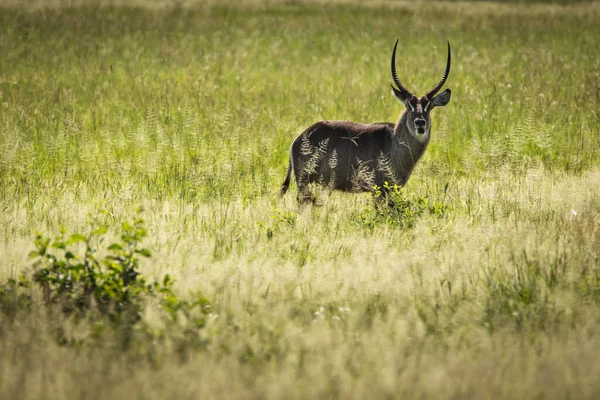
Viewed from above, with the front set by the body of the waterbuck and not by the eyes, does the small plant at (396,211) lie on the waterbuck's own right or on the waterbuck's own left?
on the waterbuck's own right

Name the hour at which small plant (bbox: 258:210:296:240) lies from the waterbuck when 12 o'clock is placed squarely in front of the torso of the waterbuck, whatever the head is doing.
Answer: The small plant is roughly at 4 o'clock from the waterbuck.

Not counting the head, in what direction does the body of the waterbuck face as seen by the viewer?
to the viewer's right

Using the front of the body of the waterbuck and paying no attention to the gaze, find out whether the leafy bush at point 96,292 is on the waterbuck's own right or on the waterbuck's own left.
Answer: on the waterbuck's own right

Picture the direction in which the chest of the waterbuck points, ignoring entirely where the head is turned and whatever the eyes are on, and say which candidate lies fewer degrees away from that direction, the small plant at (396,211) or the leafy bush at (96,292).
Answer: the small plant
